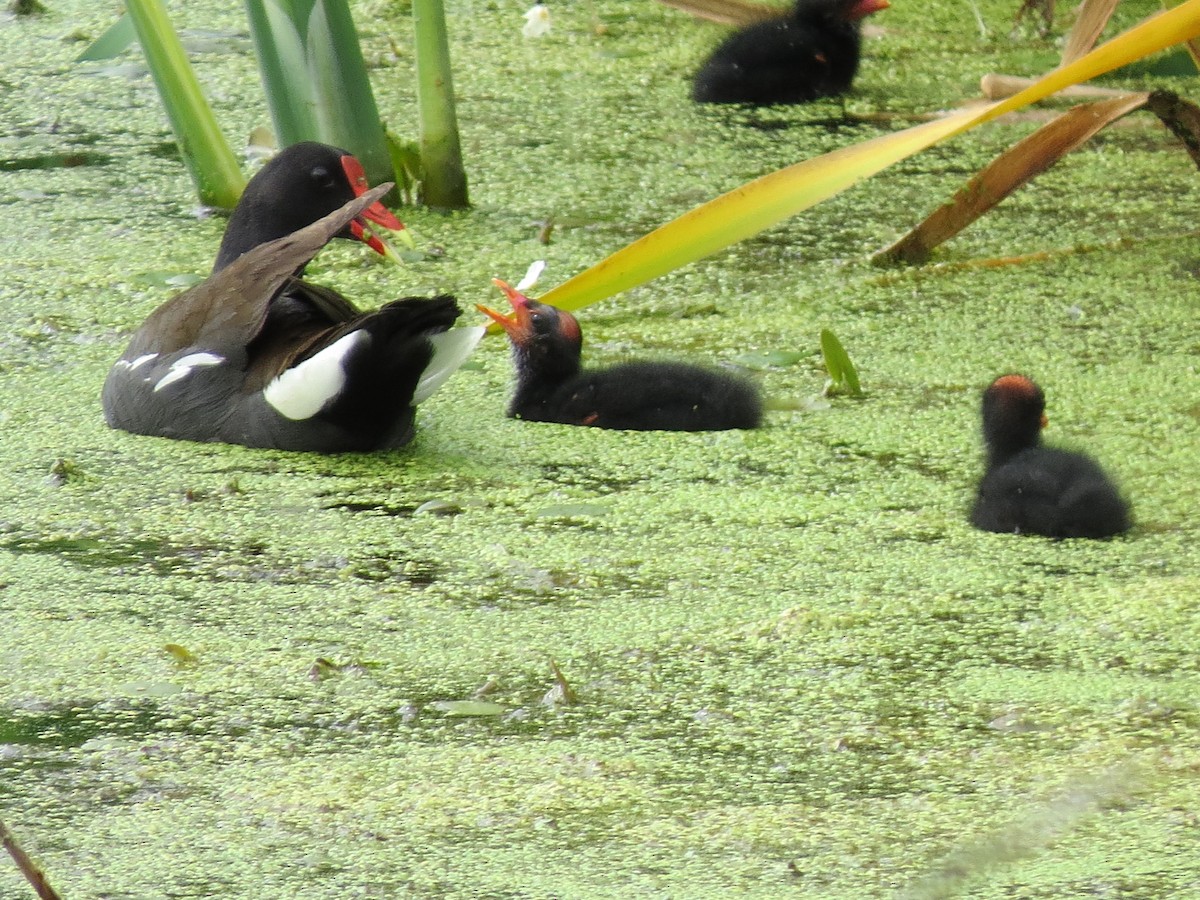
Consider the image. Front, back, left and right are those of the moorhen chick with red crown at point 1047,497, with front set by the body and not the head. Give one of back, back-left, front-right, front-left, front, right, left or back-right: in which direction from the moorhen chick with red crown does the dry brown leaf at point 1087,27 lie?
front-right

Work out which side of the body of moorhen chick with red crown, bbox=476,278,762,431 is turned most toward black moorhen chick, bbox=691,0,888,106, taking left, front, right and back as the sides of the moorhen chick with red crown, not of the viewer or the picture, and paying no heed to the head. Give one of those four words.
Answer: right

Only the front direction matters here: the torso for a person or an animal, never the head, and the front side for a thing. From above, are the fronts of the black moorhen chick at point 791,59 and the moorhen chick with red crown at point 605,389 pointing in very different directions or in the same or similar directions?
very different directions

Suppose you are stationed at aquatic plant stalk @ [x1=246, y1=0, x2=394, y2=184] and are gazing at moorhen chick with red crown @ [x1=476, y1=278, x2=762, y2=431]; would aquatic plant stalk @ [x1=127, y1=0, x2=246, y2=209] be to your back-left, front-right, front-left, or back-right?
back-right

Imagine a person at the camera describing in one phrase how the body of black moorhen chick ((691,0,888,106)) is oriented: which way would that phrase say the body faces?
to the viewer's right

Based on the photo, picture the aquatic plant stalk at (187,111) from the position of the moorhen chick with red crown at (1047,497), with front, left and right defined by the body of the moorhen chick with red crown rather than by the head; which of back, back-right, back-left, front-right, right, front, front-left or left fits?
front

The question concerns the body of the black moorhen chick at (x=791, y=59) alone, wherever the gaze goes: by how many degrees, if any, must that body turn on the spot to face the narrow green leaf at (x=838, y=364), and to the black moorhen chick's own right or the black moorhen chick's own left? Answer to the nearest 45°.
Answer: approximately 90° to the black moorhen chick's own right

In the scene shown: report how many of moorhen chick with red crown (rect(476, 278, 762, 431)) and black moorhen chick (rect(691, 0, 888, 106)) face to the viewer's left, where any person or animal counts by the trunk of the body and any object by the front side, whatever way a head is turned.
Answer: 1

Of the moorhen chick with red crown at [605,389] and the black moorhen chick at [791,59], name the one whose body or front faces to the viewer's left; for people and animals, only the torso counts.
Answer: the moorhen chick with red crown

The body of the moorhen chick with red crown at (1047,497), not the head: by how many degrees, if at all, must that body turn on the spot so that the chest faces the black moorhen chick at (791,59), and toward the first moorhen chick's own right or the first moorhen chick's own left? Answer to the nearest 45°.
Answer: approximately 45° to the first moorhen chick's own right

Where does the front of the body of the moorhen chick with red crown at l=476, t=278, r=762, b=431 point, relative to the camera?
to the viewer's left

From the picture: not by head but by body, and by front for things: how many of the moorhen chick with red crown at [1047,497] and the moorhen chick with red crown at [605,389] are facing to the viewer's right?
0

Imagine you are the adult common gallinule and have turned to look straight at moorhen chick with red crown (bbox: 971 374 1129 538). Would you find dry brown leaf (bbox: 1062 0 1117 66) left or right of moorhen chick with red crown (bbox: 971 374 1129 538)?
left
